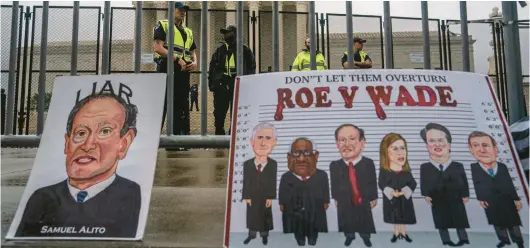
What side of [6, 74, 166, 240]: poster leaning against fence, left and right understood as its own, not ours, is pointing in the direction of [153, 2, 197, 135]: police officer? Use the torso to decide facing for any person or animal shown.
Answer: back

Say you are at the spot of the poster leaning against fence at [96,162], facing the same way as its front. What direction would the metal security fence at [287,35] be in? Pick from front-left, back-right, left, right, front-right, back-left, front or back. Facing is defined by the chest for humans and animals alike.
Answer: back-left

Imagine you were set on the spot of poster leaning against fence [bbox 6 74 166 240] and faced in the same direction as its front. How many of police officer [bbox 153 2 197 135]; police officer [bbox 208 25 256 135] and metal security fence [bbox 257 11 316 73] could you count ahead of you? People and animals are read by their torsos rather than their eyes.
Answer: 0

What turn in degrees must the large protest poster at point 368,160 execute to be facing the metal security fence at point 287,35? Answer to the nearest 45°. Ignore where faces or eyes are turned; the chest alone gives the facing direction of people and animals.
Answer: approximately 180°

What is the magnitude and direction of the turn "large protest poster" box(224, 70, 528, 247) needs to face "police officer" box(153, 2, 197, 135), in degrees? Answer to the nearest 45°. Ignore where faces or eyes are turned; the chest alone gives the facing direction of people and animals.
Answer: approximately 135° to its right

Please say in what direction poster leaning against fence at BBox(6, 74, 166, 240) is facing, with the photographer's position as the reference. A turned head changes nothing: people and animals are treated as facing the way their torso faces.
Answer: facing the viewer

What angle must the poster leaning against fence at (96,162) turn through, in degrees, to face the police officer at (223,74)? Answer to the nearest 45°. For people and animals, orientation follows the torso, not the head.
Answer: approximately 135° to its left

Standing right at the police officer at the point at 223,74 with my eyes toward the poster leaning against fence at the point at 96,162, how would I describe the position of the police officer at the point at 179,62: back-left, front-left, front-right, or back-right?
front-right

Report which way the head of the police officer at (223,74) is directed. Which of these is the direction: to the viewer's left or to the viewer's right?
to the viewer's left

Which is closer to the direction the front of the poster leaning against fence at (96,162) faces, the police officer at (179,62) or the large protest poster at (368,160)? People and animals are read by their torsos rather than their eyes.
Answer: the large protest poster

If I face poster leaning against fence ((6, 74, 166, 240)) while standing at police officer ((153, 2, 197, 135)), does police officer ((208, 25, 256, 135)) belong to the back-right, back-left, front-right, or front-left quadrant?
back-left

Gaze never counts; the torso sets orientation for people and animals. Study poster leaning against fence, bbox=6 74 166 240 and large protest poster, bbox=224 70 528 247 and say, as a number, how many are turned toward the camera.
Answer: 2

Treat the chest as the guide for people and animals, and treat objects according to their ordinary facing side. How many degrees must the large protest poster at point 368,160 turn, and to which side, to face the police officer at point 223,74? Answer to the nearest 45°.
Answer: approximately 135° to its right
